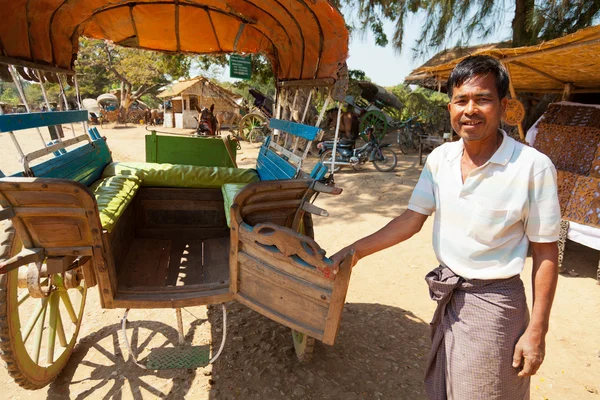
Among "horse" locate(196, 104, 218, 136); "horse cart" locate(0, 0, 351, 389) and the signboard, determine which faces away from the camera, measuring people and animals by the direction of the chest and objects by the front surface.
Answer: the horse cart

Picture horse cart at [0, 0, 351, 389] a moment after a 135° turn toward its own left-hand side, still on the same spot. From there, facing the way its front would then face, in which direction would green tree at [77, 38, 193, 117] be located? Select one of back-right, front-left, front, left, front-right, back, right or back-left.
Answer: back-right

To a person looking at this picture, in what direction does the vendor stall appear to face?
facing the viewer and to the left of the viewer

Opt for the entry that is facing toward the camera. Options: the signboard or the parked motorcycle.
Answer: the signboard

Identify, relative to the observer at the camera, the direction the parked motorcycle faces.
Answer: facing to the right of the viewer

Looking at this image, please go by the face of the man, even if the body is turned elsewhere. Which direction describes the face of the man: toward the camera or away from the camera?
toward the camera

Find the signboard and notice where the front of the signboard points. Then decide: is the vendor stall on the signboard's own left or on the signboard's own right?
on the signboard's own left

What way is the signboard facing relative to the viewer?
toward the camera

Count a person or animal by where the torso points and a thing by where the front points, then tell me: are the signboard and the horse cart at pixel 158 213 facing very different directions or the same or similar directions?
very different directions

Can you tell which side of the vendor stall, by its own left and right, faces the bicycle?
right

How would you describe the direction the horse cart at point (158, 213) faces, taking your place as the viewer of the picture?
facing away from the viewer

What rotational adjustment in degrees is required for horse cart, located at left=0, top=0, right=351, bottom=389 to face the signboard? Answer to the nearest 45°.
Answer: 0° — it already faces it
